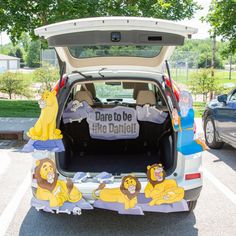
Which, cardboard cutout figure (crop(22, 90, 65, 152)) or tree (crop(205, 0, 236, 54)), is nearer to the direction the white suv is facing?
the tree

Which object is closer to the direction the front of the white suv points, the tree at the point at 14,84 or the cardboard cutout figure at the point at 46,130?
the tree

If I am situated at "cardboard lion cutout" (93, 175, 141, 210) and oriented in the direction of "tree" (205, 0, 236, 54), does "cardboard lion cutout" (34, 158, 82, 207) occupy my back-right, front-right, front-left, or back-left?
back-left

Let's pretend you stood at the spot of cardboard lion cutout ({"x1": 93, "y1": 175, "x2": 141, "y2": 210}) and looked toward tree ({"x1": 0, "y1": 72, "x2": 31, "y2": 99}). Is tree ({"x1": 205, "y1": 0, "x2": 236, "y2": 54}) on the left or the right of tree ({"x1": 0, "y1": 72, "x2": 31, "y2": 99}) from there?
right

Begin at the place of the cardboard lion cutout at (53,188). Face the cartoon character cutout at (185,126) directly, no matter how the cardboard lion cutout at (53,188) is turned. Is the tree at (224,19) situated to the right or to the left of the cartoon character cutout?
left

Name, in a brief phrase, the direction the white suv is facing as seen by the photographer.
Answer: facing away from the viewer

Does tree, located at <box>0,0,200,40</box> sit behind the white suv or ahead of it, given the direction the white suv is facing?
ahead

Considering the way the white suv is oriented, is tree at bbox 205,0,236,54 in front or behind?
in front

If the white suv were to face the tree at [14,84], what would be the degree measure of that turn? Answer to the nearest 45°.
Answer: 0° — it already faces it
